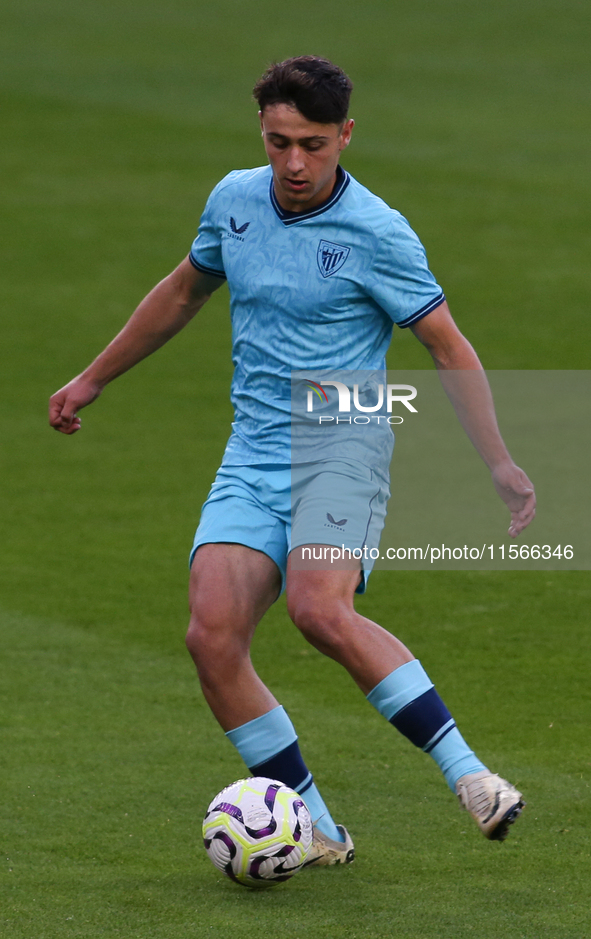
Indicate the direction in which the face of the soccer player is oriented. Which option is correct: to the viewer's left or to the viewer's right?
to the viewer's left

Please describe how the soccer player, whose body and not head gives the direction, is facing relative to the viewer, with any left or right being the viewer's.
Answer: facing the viewer
